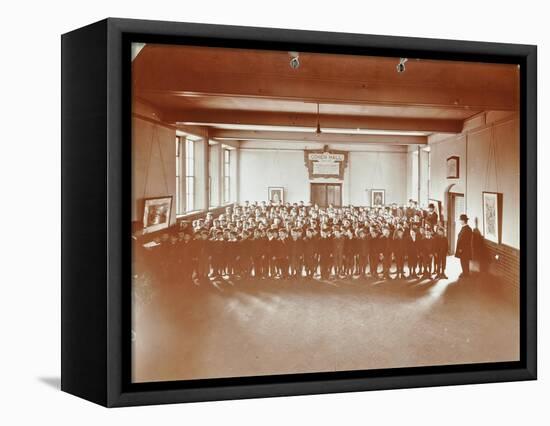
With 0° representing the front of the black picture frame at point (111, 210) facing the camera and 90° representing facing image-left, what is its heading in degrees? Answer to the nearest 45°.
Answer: approximately 315°
